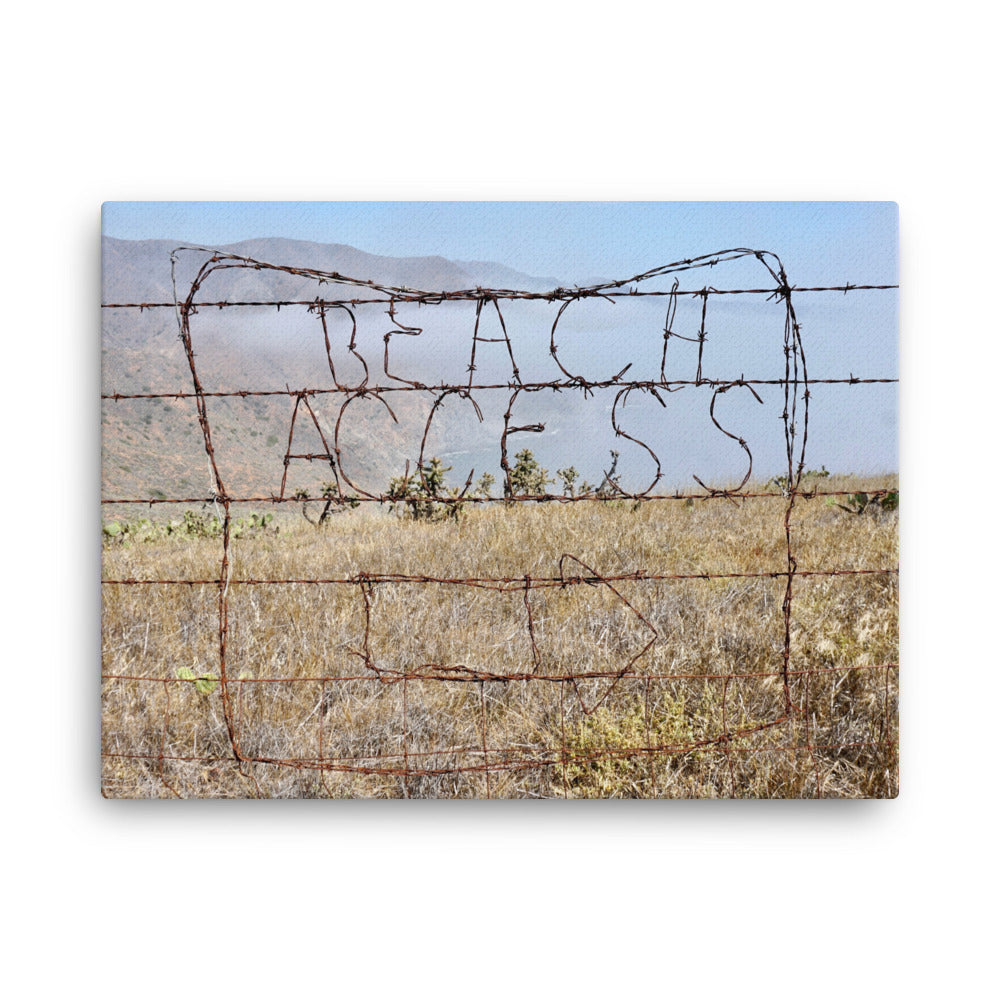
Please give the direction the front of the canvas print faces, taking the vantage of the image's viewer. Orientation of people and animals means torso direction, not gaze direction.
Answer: facing the viewer
